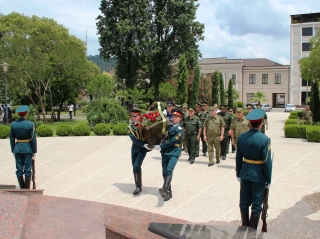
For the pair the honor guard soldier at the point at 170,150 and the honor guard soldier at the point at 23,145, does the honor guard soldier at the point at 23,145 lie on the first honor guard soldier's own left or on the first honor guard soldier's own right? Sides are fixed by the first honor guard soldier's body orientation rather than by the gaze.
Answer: on the first honor guard soldier's own right

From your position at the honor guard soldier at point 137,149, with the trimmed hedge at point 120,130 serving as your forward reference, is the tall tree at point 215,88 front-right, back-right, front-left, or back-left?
front-right

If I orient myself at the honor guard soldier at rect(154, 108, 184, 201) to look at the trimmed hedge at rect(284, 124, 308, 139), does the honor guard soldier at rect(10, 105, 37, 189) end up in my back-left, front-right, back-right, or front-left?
back-left

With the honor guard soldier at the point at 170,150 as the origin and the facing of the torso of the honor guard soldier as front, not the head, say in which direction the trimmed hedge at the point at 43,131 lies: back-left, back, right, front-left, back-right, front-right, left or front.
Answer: right

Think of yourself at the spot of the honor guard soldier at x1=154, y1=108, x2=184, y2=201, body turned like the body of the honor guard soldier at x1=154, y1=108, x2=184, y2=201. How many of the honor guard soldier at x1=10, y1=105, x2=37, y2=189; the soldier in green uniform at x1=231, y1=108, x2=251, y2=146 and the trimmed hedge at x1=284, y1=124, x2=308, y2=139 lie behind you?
2

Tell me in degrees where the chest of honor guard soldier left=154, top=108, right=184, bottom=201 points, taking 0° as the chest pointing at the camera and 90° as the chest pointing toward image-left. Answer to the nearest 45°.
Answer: approximately 45°

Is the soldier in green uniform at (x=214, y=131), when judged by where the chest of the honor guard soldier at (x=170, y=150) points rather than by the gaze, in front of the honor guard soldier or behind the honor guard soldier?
behind

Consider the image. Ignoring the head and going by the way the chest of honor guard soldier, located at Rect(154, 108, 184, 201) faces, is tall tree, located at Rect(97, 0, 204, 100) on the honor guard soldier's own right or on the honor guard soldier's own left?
on the honor guard soldier's own right

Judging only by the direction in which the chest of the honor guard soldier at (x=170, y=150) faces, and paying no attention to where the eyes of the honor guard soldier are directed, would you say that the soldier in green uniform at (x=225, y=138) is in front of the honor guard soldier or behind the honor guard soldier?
behind

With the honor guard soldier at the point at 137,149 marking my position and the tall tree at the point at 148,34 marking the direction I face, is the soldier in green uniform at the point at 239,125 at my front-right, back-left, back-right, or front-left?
front-right

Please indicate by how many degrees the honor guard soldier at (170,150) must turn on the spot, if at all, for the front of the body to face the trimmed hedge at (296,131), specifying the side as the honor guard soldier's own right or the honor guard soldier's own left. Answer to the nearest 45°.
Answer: approximately 180°

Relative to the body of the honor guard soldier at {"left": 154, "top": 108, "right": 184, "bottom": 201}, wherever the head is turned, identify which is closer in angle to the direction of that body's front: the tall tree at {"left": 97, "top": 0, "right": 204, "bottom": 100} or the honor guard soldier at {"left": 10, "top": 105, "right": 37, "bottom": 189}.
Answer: the honor guard soldier
